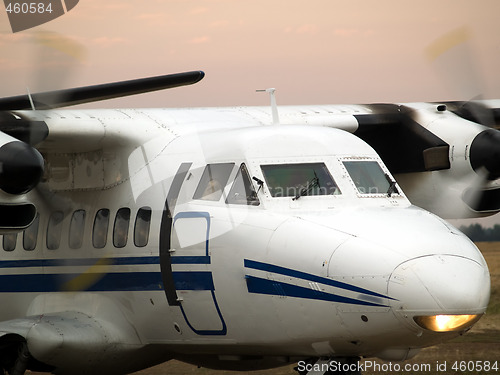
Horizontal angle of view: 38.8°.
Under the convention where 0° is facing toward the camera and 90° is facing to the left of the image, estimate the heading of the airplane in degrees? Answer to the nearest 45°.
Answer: approximately 315°
